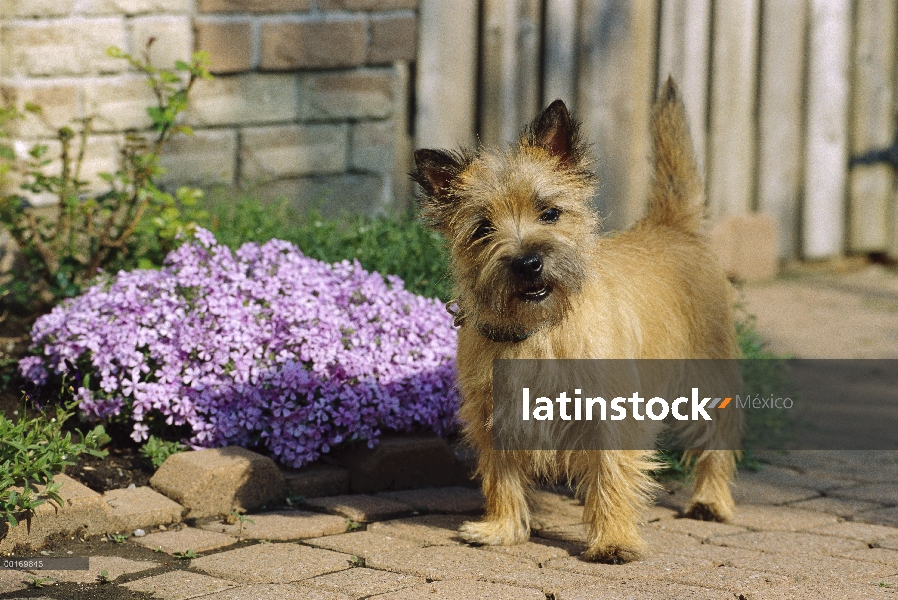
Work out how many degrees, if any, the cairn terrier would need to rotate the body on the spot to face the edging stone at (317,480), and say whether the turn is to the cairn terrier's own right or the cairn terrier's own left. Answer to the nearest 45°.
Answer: approximately 90° to the cairn terrier's own right

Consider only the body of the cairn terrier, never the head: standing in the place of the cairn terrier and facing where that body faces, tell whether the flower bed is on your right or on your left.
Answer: on your right

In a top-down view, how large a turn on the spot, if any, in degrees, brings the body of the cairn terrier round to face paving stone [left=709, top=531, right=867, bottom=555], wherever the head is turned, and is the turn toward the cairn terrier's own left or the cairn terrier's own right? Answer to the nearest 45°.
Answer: approximately 135° to the cairn terrier's own left

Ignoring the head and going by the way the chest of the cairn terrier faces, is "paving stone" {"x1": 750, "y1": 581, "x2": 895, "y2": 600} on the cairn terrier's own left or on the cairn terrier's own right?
on the cairn terrier's own left

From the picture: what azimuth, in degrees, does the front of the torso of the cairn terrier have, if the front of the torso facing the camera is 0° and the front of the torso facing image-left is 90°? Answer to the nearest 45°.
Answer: approximately 45°

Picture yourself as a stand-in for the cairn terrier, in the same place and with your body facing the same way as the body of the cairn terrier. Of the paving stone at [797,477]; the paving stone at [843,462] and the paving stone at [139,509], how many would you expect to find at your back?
2

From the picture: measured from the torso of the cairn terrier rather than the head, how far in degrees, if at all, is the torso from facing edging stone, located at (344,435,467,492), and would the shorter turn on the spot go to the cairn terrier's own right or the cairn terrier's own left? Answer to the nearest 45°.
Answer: approximately 90° to the cairn terrier's own right

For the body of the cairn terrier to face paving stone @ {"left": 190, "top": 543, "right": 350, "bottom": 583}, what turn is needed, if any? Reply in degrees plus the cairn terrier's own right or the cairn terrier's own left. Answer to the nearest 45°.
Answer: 0° — it already faces it

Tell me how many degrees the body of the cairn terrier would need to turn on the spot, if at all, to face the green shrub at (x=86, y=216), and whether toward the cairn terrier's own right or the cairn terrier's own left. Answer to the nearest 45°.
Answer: approximately 90° to the cairn terrier's own right

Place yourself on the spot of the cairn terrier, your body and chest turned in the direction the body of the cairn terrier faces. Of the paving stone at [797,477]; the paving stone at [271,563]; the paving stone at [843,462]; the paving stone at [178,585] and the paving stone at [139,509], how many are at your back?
2

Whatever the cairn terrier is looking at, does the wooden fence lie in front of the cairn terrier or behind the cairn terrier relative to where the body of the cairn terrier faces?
behind
